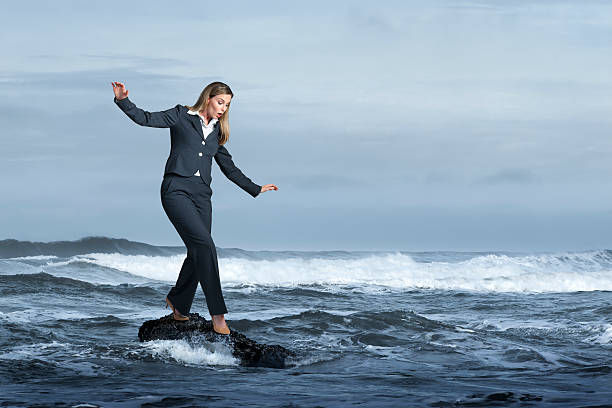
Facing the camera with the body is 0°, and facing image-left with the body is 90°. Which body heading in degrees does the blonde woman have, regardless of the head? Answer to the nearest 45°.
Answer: approximately 315°
